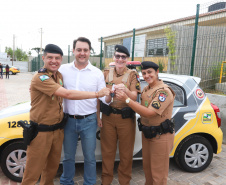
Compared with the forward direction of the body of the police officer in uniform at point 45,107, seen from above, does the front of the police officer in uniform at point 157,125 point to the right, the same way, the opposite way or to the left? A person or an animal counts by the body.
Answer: to the right

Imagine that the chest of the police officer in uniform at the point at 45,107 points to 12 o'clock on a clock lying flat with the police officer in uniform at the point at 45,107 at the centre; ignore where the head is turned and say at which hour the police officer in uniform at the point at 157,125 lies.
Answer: the police officer in uniform at the point at 157,125 is roughly at 11 o'clock from the police officer in uniform at the point at 45,107.

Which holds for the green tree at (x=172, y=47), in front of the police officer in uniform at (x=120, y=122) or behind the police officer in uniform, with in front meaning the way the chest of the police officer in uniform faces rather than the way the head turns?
behind

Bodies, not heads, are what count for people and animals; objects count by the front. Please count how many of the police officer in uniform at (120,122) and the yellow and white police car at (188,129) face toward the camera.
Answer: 1

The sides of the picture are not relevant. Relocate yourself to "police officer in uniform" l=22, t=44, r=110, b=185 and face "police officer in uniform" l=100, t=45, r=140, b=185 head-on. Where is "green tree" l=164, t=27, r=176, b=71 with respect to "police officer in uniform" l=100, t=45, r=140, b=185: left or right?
left
